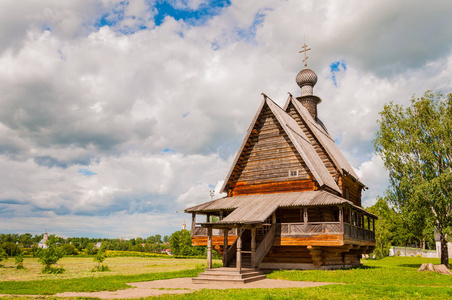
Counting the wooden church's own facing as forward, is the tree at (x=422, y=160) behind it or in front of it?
behind

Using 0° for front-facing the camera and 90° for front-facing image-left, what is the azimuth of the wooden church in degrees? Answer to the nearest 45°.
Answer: approximately 45°
